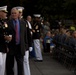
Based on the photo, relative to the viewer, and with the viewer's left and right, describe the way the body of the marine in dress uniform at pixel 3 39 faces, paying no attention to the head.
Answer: facing the viewer and to the right of the viewer
